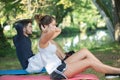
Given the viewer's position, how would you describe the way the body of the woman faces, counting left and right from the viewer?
facing to the right of the viewer

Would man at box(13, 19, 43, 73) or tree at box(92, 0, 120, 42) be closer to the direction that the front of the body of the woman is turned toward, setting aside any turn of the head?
the tree

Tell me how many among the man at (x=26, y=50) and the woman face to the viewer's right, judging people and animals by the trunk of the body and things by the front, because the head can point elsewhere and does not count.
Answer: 2

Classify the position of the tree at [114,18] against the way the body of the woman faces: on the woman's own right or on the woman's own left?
on the woman's own left

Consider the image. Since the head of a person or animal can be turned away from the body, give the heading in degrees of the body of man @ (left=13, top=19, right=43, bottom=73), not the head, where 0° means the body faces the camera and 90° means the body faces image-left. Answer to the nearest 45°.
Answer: approximately 270°

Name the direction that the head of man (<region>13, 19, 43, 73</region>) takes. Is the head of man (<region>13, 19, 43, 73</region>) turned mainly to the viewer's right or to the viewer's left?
to the viewer's right
